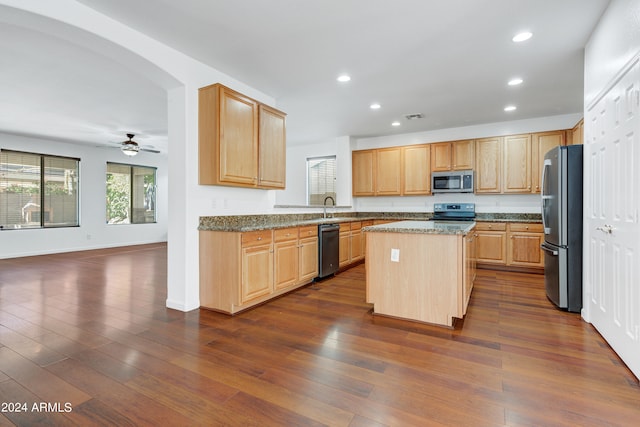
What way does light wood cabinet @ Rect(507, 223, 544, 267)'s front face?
toward the camera

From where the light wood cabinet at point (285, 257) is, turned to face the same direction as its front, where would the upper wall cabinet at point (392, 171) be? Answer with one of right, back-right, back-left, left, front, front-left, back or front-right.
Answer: left

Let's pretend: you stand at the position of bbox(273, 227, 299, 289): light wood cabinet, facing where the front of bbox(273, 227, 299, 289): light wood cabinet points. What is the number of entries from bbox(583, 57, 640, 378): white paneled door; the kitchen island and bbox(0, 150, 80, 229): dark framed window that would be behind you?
1

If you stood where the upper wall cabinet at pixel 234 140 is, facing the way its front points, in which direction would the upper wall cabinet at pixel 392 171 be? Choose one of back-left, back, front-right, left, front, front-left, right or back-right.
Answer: left

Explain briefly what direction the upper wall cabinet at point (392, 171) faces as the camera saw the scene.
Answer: facing the viewer

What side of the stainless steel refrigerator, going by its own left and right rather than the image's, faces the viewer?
left

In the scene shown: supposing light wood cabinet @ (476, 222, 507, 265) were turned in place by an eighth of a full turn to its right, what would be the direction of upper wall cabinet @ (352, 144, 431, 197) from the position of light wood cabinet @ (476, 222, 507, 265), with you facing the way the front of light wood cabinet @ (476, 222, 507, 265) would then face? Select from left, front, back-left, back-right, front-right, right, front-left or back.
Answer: front-right

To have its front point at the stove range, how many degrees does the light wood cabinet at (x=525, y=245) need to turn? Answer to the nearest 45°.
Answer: approximately 90° to its right

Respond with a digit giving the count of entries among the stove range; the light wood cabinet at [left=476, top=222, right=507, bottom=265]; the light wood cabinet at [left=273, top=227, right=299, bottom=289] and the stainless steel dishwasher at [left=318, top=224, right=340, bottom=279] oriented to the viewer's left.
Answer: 0
